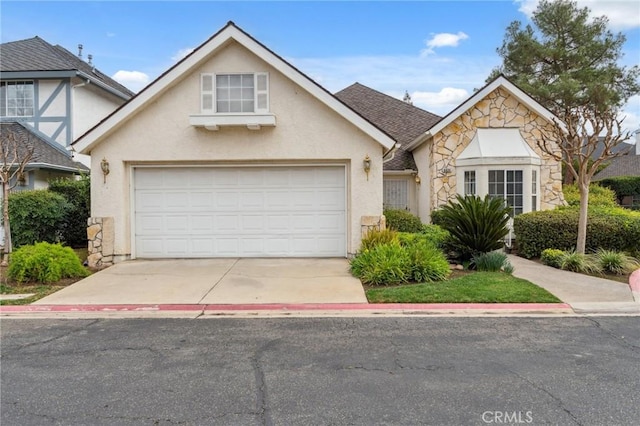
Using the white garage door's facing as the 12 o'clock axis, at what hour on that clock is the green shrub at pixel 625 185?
The green shrub is roughly at 8 o'clock from the white garage door.

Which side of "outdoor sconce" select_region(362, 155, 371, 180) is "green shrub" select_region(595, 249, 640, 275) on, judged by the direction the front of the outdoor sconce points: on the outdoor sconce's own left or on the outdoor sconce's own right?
on the outdoor sconce's own left

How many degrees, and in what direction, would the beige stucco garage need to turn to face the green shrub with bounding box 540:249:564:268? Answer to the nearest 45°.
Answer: approximately 90° to its left

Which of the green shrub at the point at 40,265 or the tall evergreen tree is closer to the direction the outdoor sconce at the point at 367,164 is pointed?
the green shrub

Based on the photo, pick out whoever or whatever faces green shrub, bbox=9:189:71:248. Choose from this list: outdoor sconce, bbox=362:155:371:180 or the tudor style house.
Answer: the tudor style house

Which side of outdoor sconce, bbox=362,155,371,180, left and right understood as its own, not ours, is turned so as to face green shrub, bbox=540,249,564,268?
left

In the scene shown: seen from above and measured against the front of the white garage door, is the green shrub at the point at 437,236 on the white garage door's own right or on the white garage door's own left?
on the white garage door's own left

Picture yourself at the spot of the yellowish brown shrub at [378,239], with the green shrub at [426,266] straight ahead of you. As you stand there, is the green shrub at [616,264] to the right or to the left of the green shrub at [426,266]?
left

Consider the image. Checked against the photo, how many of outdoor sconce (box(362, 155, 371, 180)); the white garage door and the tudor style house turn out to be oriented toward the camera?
3

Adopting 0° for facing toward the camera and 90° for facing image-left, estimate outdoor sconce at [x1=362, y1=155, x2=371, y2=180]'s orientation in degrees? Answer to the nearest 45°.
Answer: approximately 0°
